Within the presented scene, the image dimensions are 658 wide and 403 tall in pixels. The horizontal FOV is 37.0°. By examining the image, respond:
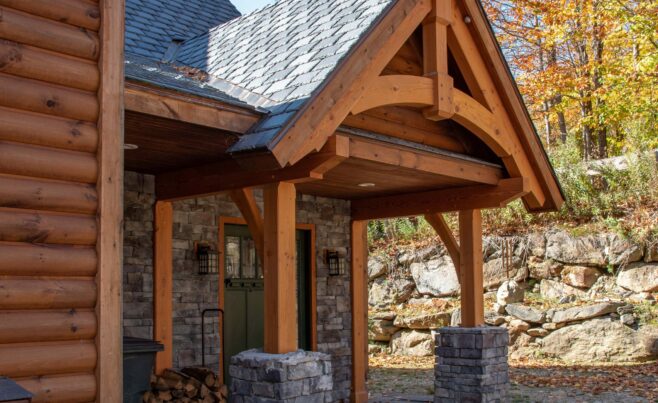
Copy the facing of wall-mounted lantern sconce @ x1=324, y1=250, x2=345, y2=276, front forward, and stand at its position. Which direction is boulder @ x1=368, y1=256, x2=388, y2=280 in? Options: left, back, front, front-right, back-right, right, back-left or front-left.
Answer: back-left

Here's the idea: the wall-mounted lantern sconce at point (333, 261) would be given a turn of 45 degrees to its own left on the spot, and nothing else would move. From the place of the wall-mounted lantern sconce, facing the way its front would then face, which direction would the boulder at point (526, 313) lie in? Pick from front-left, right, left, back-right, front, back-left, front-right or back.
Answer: front-left

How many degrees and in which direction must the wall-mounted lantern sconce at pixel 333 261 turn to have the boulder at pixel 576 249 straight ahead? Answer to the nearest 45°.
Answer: approximately 90° to its left

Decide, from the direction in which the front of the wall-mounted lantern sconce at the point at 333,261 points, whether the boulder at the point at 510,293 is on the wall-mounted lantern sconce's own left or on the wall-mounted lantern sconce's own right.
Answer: on the wall-mounted lantern sconce's own left

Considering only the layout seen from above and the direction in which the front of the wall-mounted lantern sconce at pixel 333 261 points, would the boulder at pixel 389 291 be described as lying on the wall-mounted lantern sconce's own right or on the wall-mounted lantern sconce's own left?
on the wall-mounted lantern sconce's own left

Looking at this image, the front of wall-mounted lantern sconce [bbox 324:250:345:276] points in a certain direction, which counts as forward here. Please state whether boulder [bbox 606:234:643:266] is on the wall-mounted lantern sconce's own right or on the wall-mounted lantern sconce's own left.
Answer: on the wall-mounted lantern sconce's own left

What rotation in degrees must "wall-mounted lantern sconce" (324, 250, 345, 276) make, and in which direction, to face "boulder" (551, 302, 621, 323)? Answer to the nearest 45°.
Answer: approximately 90° to its left

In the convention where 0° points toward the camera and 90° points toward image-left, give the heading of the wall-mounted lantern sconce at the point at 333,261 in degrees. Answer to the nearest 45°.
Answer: approximately 315°

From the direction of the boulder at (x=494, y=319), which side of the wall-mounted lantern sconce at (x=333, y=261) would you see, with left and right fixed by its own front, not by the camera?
left

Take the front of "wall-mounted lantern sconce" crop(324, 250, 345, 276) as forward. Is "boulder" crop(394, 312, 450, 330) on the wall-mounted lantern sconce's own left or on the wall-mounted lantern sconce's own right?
on the wall-mounted lantern sconce's own left

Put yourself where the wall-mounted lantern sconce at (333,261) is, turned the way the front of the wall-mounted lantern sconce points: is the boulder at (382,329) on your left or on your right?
on your left

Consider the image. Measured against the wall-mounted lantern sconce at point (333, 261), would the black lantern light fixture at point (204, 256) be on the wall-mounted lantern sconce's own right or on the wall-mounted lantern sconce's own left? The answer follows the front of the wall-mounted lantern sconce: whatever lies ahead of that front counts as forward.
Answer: on the wall-mounted lantern sconce's own right

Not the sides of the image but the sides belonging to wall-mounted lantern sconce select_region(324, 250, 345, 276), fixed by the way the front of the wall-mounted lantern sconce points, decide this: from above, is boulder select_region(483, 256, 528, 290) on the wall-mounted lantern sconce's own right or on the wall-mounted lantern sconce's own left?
on the wall-mounted lantern sconce's own left
